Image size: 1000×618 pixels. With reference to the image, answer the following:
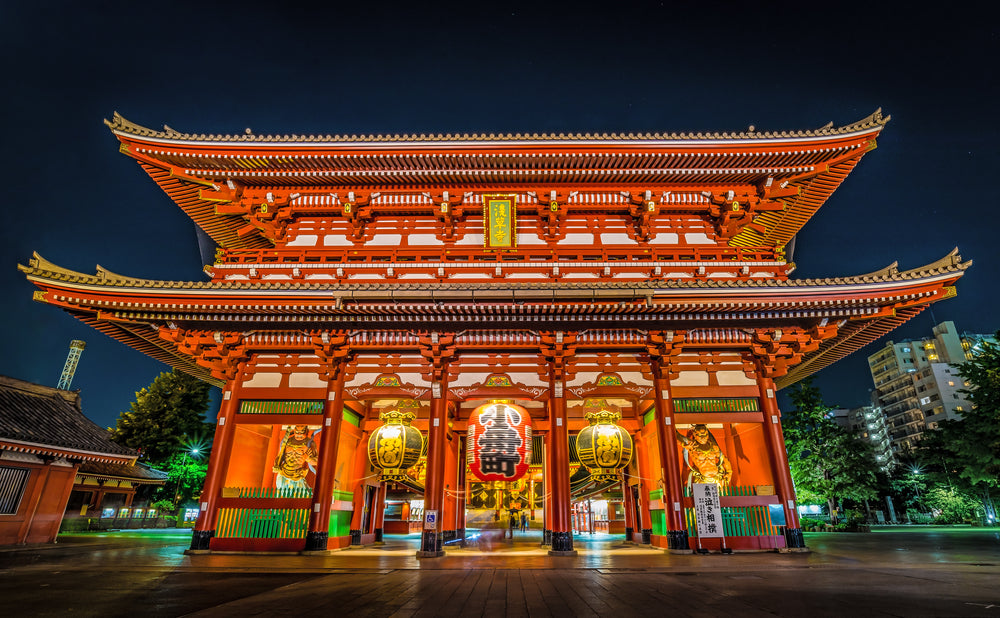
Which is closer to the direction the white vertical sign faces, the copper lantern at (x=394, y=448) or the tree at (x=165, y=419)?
the copper lantern

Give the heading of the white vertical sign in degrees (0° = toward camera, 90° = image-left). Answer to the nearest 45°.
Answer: approximately 0°

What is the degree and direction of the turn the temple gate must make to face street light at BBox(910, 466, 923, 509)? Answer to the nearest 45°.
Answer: approximately 135° to its left

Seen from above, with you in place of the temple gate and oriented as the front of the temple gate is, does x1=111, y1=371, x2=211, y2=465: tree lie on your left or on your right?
on your right

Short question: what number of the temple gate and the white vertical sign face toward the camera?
2

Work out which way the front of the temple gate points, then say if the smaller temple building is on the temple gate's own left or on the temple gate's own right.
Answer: on the temple gate's own right

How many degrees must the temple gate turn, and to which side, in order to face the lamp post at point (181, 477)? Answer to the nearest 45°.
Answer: approximately 135° to its right

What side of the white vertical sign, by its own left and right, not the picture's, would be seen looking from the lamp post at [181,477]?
right
